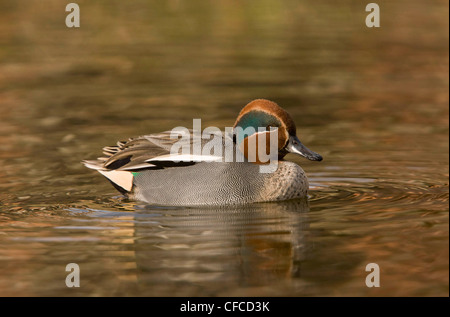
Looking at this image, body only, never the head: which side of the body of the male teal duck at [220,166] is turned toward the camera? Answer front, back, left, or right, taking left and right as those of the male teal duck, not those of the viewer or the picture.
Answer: right
